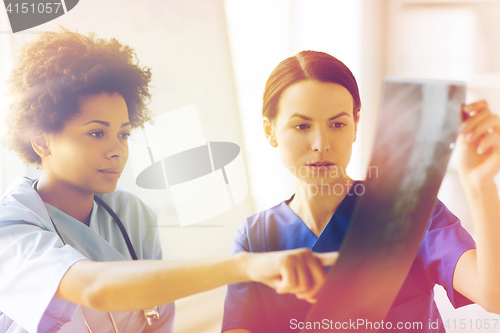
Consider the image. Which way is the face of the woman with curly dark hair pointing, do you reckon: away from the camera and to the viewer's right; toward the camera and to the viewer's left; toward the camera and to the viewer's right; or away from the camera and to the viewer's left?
toward the camera and to the viewer's right

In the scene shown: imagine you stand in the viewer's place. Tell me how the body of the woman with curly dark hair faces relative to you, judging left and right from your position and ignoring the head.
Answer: facing the viewer and to the right of the viewer
